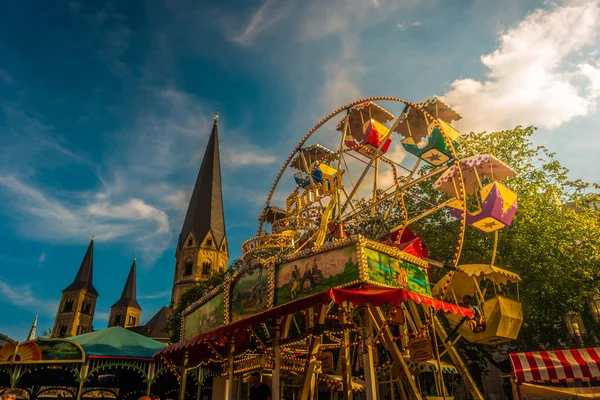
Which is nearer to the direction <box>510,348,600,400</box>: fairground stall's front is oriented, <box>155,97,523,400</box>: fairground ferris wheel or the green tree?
the fairground ferris wheel

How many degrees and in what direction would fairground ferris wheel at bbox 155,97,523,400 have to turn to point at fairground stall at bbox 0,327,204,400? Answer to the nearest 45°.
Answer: approximately 90° to its right

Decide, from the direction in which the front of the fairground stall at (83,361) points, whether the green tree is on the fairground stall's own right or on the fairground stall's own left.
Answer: on the fairground stall's own left

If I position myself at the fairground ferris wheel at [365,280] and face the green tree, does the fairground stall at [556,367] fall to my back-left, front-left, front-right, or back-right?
front-right

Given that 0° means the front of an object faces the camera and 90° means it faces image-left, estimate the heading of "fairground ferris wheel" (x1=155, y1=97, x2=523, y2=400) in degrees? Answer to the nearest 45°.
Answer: approximately 45°

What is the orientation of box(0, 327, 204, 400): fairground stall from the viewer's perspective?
toward the camera

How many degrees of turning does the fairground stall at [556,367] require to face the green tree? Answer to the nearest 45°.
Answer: approximately 180°

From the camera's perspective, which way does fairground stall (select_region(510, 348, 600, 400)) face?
toward the camera

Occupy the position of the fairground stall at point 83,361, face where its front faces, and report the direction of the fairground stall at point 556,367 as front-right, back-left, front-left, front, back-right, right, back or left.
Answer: front-left

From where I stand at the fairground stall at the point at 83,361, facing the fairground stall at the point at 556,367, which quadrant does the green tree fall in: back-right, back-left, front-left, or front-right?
front-left

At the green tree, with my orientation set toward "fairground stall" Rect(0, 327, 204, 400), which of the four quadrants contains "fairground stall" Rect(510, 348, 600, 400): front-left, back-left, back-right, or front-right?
front-left

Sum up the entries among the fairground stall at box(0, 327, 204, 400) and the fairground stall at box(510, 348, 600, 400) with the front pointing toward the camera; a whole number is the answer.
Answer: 2

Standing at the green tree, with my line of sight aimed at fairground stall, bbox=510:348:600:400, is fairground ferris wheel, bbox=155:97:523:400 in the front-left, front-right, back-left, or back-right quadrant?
front-right
